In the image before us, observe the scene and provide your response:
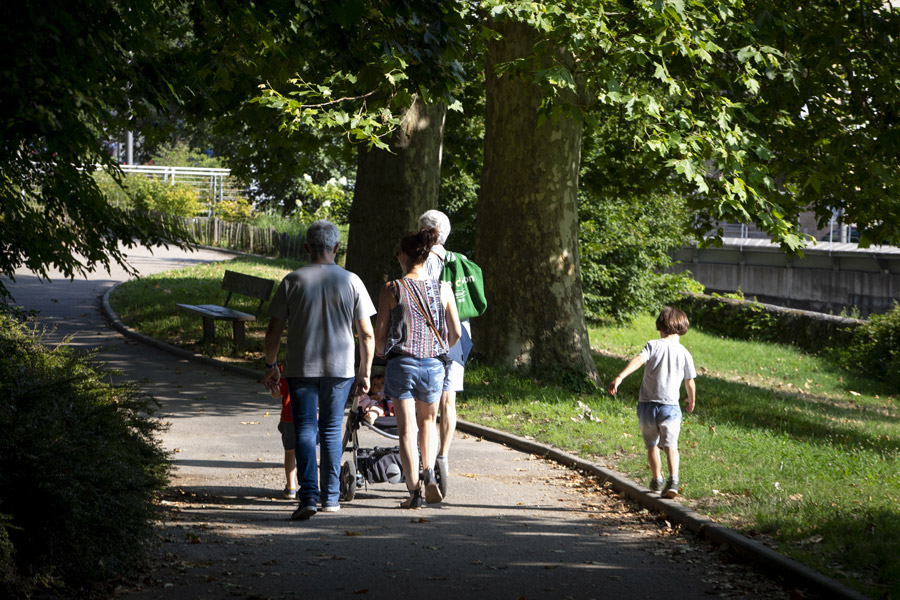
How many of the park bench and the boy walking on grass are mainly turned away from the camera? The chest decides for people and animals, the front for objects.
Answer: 1

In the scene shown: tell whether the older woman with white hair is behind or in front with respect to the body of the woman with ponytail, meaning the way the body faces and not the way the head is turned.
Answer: in front

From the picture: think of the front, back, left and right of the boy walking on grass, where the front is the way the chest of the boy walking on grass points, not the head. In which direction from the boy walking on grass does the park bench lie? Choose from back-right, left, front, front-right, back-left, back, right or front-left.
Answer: front-left

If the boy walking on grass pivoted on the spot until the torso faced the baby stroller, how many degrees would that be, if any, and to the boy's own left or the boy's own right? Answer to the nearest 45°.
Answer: approximately 90° to the boy's own left

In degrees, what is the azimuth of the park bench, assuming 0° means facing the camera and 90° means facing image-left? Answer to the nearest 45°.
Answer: approximately 45°

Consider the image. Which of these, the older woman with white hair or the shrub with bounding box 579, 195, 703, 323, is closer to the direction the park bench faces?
the older woman with white hair

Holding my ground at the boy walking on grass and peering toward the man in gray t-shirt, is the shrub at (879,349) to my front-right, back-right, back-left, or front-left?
back-right

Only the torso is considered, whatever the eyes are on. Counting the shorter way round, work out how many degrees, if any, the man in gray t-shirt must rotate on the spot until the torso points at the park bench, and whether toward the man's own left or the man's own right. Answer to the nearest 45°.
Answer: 0° — they already face it

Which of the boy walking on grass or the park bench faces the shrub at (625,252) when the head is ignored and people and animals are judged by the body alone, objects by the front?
the boy walking on grass

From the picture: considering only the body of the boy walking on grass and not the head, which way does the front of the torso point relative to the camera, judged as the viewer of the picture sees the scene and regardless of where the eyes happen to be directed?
away from the camera

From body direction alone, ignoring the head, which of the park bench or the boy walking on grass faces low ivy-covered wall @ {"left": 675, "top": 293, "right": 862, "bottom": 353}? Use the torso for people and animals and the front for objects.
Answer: the boy walking on grass

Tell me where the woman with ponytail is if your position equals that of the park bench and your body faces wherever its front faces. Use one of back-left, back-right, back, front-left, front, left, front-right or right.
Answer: front-left

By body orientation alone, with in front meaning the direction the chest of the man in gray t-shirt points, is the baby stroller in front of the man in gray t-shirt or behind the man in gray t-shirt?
in front

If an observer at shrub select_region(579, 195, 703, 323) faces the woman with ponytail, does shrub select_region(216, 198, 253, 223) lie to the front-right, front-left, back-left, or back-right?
back-right

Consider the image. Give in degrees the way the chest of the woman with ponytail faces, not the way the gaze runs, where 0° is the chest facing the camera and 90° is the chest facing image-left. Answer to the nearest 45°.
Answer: approximately 180°

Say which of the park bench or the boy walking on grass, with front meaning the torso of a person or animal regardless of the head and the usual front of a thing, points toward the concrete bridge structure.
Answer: the boy walking on grass

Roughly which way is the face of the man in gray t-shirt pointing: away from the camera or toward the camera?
away from the camera

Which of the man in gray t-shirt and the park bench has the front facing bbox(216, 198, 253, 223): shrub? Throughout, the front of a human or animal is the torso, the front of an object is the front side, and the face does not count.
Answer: the man in gray t-shirt
